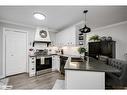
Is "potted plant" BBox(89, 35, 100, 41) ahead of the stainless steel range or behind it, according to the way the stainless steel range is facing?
ahead

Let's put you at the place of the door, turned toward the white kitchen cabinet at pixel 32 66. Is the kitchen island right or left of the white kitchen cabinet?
right

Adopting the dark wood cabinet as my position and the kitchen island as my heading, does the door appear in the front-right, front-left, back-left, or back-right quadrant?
front-right

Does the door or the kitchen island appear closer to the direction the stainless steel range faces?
the kitchen island

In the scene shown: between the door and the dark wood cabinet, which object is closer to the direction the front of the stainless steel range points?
the dark wood cabinet

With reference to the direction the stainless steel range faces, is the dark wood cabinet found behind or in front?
in front

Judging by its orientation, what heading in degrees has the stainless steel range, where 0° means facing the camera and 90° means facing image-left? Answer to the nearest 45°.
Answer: approximately 315°
